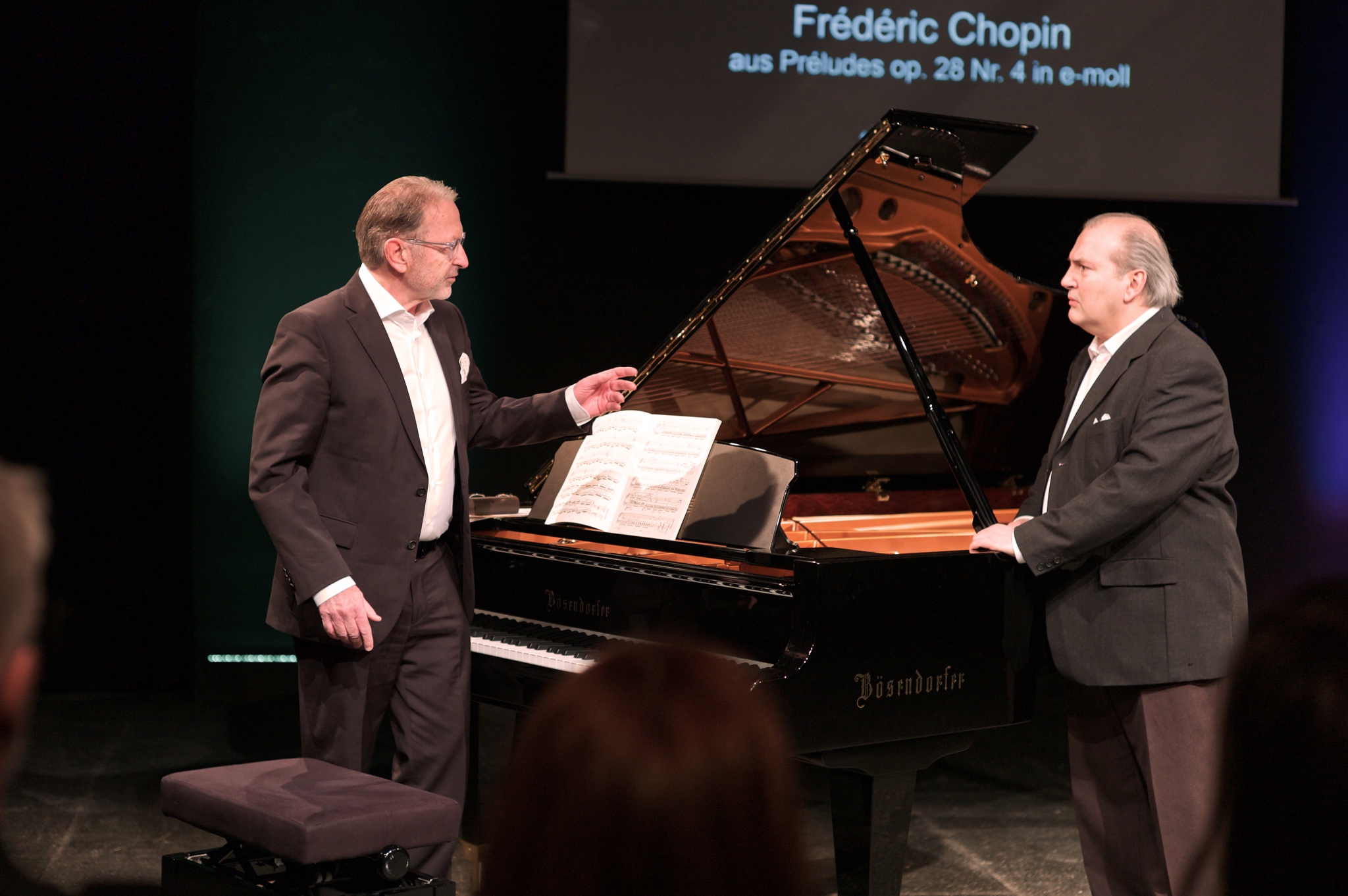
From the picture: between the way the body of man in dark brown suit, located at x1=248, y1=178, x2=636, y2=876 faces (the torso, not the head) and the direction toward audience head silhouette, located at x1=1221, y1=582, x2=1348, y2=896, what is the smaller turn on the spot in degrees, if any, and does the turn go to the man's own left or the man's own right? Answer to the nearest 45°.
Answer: approximately 45° to the man's own right

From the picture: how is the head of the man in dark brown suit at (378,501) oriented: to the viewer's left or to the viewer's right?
to the viewer's right

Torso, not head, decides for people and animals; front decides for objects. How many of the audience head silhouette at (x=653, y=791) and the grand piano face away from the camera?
1

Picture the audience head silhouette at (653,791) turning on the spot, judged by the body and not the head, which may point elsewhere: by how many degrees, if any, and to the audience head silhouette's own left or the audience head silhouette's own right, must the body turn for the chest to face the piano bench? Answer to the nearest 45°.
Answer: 0° — they already face it

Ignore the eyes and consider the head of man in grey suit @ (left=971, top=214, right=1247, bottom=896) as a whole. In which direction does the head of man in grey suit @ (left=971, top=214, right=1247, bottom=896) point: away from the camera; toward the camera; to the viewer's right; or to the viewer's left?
to the viewer's left

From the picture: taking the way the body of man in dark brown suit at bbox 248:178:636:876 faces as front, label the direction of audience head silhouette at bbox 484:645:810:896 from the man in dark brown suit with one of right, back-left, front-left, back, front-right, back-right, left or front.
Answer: front-right

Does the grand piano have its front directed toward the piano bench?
yes

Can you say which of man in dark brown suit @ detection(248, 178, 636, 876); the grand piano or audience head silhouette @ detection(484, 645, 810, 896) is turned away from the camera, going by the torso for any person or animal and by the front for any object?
the audience head silhouette

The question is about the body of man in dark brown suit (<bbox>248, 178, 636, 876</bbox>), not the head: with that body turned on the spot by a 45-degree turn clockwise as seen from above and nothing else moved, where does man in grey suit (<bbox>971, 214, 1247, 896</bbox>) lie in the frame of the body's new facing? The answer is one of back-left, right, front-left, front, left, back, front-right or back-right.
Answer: left

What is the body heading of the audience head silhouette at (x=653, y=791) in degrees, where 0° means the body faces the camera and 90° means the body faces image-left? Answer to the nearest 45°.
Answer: approximately 180°

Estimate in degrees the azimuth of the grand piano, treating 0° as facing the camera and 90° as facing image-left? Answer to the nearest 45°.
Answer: approximately 45°

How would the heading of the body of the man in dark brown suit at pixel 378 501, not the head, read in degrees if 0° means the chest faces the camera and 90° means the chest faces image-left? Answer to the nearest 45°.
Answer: approximately 315°
